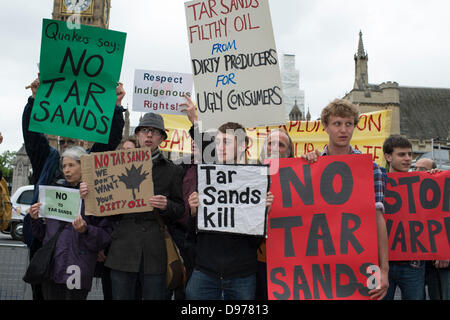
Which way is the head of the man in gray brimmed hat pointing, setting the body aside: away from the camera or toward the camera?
toward the camera

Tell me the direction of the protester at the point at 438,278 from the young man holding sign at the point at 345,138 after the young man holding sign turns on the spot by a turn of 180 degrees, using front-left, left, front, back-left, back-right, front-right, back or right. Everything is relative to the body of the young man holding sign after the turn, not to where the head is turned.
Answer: front-right

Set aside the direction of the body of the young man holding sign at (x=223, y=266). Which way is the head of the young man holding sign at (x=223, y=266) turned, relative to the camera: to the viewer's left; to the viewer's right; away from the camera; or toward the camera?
toward the camera

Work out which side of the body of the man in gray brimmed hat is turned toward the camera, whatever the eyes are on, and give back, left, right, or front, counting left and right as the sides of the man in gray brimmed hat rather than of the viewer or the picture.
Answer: front

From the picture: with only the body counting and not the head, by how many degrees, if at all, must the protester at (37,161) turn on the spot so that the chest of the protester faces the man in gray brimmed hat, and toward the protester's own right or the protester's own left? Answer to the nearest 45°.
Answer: approximately 45° to the protester's own left

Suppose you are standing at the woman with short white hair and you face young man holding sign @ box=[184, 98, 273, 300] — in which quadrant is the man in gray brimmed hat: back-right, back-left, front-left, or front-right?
front-left

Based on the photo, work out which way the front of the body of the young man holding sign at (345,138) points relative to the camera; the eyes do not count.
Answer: toward the camera

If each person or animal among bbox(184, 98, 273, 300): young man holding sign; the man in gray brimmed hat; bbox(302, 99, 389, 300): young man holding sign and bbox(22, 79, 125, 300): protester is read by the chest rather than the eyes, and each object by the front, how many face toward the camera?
4

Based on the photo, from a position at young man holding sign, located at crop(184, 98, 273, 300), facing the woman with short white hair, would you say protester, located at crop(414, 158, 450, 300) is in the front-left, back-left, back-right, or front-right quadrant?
back-right

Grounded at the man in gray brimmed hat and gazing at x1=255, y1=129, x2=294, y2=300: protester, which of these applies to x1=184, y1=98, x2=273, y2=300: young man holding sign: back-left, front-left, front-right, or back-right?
front-right

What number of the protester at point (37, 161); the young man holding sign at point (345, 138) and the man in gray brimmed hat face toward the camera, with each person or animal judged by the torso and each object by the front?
3

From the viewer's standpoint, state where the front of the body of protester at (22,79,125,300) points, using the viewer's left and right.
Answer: facing the viewer

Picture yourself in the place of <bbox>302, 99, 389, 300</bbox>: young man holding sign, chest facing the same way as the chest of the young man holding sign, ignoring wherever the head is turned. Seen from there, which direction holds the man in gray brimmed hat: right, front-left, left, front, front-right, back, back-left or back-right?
right
